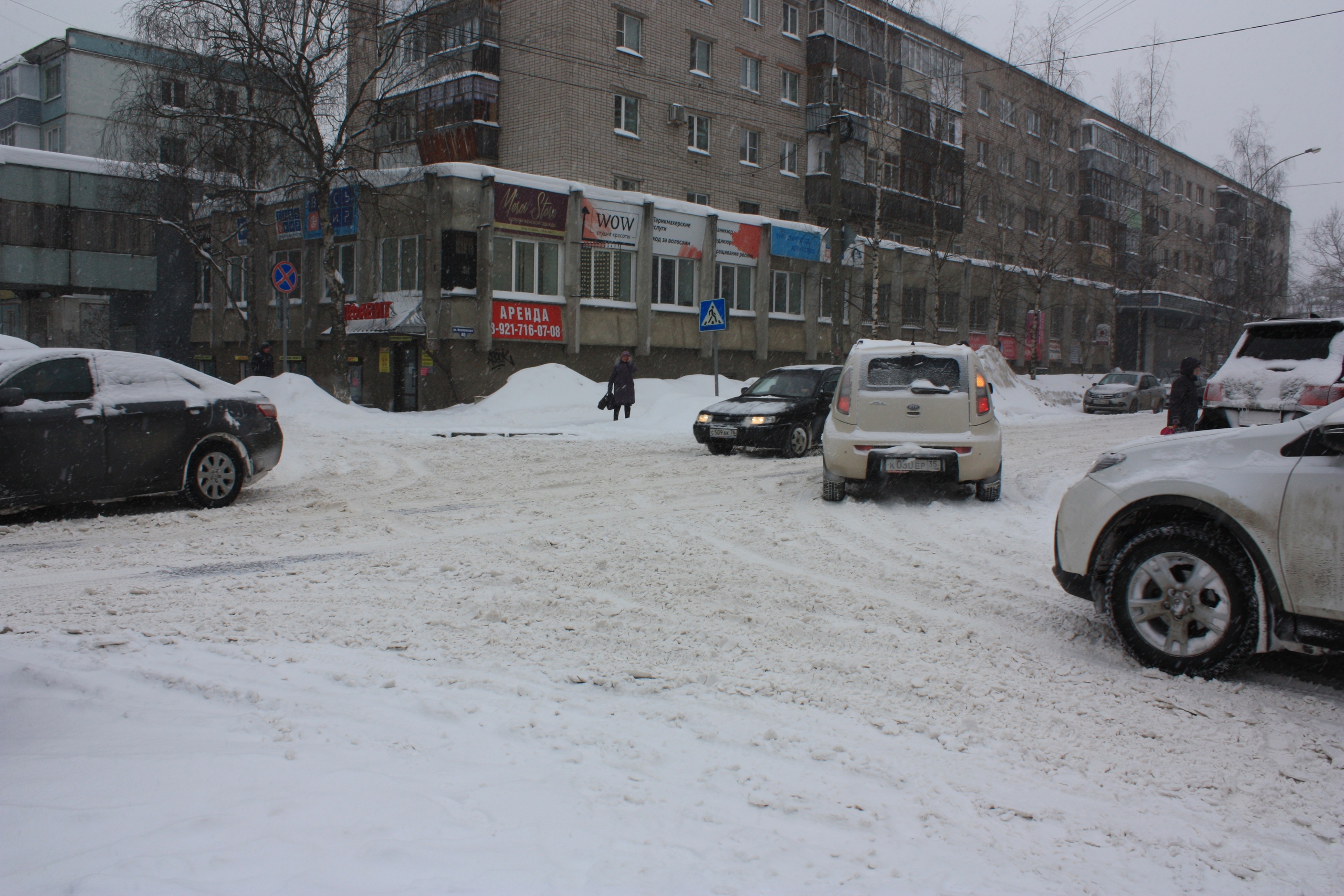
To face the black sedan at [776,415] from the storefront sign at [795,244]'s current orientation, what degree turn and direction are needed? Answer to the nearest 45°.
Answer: approximately 45° to its right

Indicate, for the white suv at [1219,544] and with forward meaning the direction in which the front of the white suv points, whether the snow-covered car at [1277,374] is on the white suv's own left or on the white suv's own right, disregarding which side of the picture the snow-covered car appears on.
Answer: on the white suv's own right

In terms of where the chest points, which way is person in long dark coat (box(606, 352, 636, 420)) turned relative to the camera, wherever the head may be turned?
toward the camera

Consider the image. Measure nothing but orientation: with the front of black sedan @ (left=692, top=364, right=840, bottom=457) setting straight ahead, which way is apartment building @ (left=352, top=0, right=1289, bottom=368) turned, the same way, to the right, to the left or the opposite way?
to the left

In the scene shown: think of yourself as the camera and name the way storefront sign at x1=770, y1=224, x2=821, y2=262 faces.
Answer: facing the viewer and to the right of the viewer

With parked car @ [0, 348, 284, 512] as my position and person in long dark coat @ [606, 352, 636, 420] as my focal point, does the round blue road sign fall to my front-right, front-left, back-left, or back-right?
front-left

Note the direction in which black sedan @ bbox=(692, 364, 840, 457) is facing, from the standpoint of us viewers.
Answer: facing the viewer and to the left of the viewer

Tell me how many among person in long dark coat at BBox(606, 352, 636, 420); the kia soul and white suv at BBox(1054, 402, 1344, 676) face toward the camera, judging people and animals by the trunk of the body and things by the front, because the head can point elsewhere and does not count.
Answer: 1

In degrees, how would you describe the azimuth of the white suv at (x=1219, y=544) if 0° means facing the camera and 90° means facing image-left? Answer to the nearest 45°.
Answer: approximately 90°

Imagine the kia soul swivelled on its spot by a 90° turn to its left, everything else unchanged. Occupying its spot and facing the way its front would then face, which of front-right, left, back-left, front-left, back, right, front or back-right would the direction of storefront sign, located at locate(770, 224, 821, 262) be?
right

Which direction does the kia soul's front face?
away from the camera

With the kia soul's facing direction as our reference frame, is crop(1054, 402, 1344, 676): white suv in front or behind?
behind

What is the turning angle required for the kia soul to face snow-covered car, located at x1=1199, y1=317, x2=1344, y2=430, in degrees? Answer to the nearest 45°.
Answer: approximately 45° to its right

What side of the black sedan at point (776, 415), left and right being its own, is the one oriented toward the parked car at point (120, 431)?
front

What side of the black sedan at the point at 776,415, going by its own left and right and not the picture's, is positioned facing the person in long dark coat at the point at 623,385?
right

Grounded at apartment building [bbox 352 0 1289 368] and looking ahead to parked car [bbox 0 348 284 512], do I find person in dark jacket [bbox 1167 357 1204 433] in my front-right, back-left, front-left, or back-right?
front-left

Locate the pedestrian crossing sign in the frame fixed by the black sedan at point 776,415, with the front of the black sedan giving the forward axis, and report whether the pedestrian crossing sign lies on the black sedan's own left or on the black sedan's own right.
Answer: on the black sedan's own right

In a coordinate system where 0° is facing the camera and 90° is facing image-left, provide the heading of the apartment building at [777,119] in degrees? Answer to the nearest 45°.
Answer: approximately 315°
